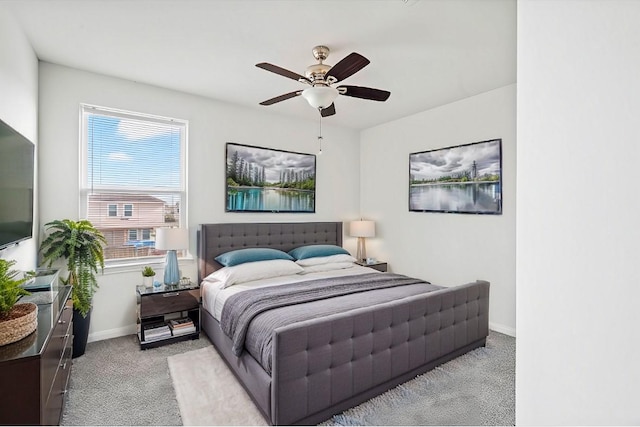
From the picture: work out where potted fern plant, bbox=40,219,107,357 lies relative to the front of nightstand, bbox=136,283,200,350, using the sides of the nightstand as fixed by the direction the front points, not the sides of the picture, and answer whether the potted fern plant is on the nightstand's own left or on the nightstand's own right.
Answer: on the nightstand's own right

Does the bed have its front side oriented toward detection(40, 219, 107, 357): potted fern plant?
no

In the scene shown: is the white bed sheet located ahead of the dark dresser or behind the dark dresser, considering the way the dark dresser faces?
ahead

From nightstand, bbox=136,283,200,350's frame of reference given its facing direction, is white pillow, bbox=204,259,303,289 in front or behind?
in front

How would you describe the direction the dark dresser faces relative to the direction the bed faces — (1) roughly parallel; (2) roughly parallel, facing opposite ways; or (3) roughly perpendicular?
roughly perpendicular

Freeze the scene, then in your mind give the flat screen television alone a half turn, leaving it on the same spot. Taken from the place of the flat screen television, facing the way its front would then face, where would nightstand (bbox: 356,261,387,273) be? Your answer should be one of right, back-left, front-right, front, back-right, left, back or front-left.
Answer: back

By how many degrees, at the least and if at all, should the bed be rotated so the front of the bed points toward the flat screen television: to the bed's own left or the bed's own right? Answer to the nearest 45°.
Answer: approximately 135° to the bed's own right

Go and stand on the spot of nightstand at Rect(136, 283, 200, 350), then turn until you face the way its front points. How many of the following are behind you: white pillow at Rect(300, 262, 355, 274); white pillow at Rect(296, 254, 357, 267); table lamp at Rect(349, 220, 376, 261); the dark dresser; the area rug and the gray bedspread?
0

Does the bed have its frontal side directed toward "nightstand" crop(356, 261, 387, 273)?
no

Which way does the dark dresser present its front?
to the viewer's right

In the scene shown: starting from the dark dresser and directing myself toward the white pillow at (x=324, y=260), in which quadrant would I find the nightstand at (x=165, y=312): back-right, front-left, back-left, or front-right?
front-left

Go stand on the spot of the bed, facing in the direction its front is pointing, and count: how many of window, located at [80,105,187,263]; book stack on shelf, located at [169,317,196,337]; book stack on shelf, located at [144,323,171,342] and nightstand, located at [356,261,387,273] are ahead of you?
0

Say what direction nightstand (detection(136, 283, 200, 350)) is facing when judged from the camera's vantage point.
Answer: facing the viewer and to the right of the viewer

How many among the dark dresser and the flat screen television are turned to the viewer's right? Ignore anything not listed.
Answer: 2

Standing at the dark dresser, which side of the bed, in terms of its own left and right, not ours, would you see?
right

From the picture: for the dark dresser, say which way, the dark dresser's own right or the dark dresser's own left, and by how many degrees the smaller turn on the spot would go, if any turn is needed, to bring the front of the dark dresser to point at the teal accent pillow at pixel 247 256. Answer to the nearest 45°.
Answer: approximately 45° to the dark dresser's own left

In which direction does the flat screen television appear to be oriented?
to the viewer's right
